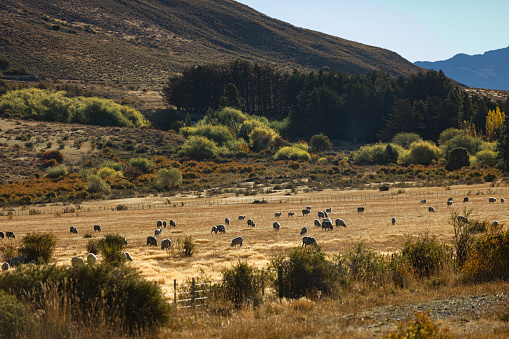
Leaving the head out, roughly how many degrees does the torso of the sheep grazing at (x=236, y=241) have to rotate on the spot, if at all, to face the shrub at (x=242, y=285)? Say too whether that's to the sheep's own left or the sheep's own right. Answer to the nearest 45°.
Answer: approximately 90° to the sheep's own left

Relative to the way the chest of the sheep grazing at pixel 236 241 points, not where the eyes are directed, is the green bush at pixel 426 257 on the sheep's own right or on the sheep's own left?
on the sheep's own left

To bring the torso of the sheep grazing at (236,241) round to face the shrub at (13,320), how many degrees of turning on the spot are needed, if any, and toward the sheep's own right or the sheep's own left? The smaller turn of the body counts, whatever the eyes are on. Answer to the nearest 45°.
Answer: approximately 90° to the sheep's own left

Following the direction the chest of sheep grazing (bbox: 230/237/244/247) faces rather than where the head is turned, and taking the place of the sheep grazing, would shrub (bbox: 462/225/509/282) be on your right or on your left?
on your left

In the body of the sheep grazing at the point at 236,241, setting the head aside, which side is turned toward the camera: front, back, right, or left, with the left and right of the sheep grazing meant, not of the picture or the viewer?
left
